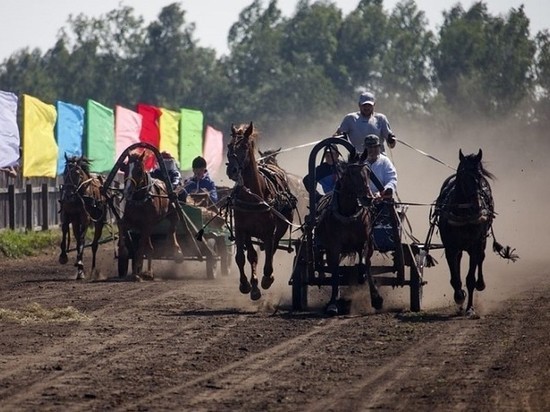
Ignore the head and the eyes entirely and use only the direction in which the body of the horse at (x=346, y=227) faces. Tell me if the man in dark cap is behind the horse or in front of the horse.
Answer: behind

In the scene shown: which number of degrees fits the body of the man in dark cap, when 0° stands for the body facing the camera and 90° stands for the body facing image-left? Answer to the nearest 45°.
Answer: approximately 0°

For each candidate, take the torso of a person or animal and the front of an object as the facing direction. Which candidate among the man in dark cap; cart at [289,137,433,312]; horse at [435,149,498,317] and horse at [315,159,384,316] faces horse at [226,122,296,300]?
the man in dark cap

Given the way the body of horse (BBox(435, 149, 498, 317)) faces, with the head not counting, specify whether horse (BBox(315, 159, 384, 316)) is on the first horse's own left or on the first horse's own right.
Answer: on the first horse's own right

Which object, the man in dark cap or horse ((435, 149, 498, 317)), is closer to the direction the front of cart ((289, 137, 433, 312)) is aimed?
the horse

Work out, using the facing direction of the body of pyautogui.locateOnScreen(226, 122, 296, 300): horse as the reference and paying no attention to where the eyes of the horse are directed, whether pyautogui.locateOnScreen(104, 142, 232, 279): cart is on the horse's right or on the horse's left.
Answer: on the horse's right

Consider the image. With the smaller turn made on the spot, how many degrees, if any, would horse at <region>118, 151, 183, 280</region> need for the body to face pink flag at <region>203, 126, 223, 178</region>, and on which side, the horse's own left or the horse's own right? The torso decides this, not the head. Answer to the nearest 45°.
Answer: approximately 135° to the horse's own right

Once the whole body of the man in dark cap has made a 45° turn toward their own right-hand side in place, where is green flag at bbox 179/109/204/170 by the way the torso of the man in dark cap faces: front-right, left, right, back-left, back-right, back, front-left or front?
back-right

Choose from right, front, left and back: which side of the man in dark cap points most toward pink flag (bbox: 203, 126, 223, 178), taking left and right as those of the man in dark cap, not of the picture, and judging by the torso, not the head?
back
